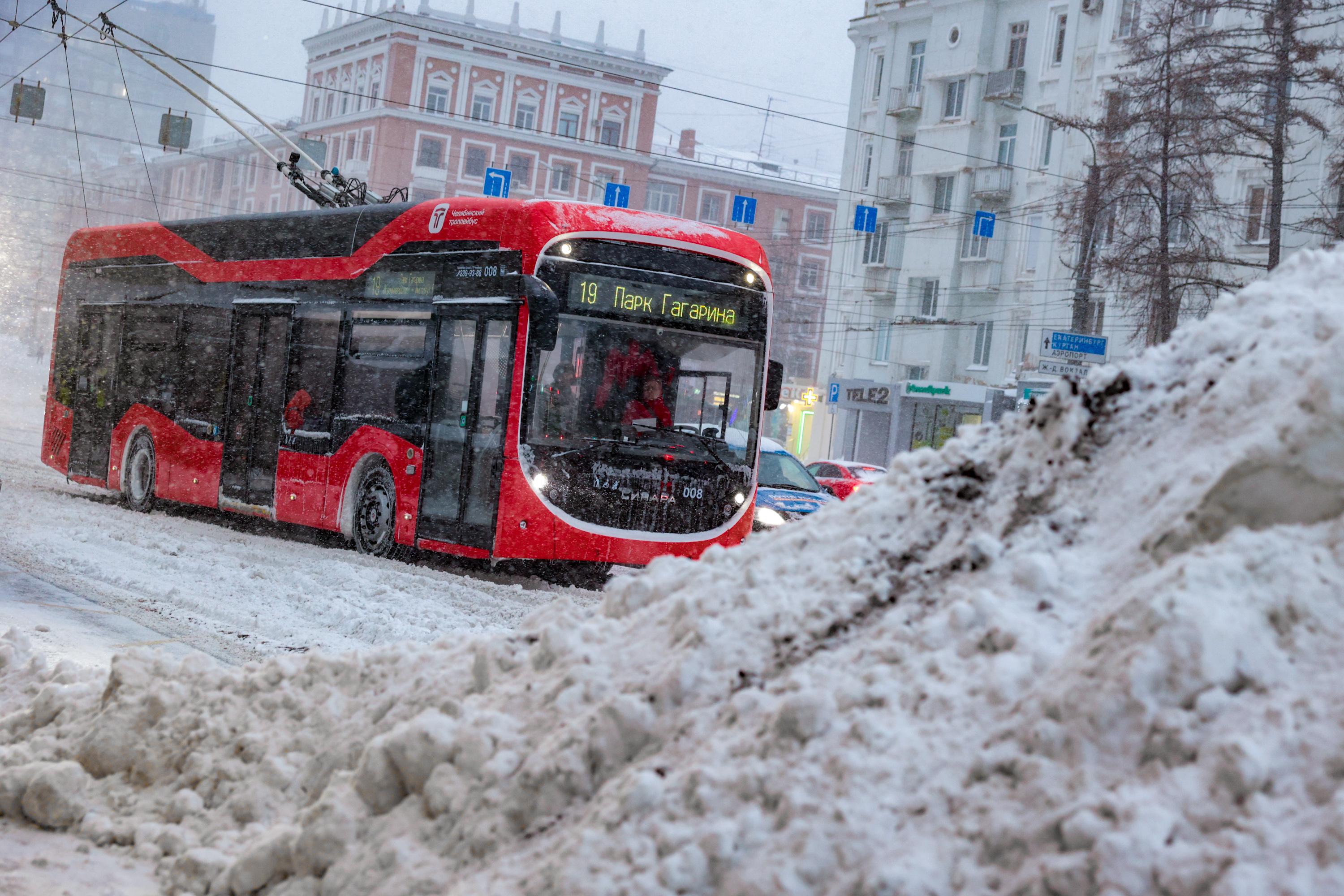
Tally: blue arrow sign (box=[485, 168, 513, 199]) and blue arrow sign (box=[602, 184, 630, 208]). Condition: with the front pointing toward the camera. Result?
2

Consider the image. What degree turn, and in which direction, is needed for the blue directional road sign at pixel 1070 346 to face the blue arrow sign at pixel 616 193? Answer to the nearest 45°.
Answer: approximately 135° to its right

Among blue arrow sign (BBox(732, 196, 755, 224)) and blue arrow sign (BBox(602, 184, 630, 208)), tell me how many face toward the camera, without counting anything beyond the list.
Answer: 2

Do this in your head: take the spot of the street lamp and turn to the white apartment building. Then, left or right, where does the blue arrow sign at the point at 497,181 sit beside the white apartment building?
left

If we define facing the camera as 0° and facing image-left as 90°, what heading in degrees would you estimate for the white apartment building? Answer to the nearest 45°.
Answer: approximately 45°

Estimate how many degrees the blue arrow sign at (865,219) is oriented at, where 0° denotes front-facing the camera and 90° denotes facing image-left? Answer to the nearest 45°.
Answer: approximately 0°

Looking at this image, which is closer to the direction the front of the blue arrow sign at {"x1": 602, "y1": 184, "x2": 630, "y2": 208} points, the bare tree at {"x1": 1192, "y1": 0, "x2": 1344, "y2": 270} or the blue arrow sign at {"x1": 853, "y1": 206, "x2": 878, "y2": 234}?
the bare tree

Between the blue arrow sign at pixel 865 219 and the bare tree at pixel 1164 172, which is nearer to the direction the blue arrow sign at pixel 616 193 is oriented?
the bare tree
